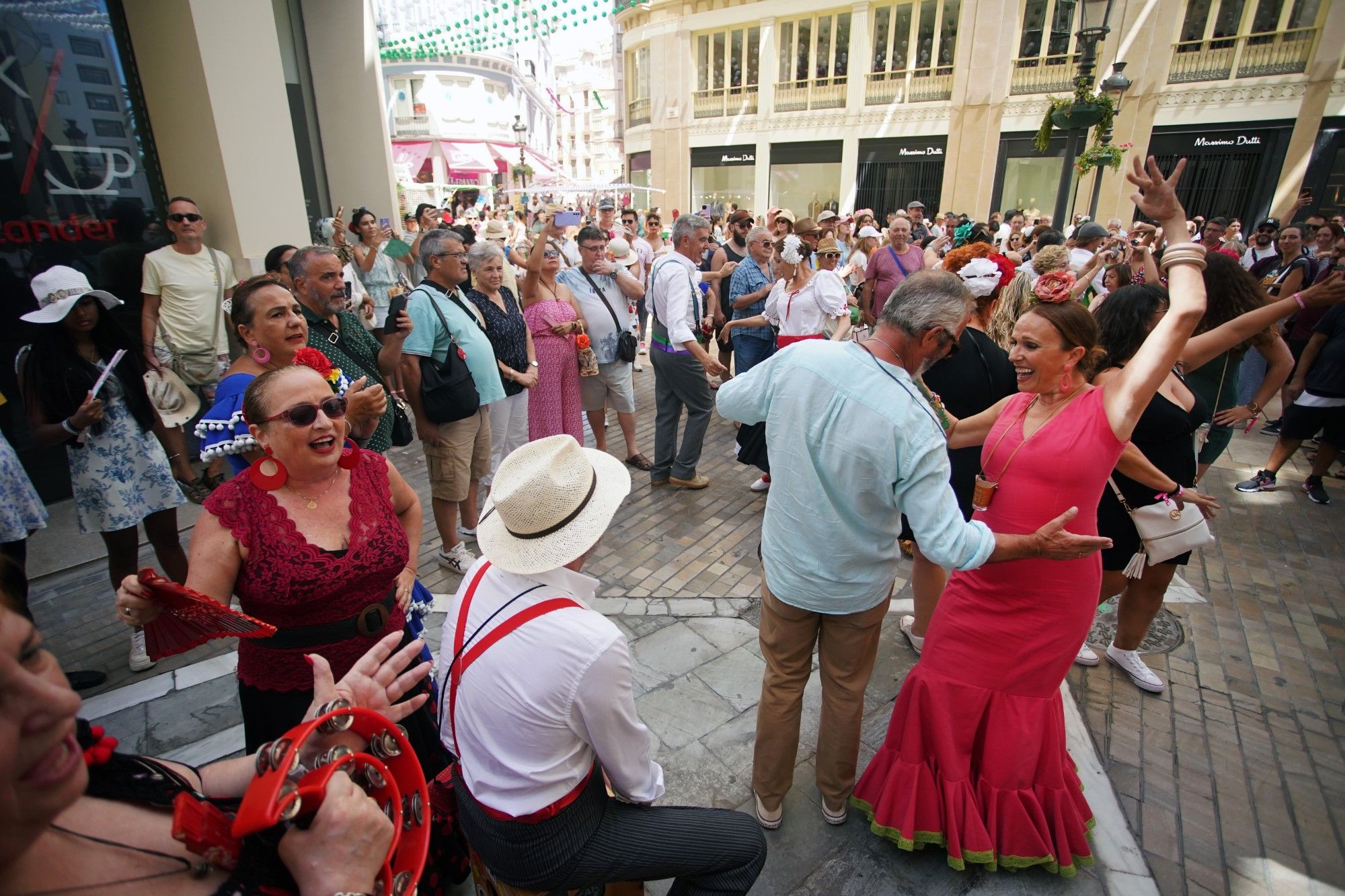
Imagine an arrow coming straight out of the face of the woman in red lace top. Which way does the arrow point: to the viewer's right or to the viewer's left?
to the viewer's right

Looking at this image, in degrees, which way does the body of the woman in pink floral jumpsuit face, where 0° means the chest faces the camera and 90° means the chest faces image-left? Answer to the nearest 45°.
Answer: approximately 315°

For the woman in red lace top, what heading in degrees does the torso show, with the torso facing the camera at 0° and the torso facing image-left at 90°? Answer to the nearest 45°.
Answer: approximately 315°

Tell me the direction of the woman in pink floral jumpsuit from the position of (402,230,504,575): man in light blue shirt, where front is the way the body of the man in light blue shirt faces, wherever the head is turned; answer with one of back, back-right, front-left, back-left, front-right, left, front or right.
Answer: front-left

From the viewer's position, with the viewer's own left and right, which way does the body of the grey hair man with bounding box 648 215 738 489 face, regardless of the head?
facing to the right of the viewer

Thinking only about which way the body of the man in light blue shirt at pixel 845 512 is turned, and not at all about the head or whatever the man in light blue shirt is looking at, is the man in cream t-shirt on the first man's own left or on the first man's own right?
on the first man's own left

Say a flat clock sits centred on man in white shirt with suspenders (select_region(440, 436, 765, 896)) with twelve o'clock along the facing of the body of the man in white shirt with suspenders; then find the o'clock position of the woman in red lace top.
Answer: The woman in red lace top is roughly at 9 o'clock from the man in white shirt with suspenders.

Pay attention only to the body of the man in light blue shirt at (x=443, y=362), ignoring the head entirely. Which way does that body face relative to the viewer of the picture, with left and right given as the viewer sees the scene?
facing to the right of the viewer

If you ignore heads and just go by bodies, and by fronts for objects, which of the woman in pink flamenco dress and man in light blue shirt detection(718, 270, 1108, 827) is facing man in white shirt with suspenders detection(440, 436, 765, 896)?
the woman in pink flamenco dress

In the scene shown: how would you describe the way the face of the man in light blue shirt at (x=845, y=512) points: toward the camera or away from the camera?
away from the camera

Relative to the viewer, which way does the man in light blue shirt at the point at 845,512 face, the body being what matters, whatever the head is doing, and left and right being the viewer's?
facing away from the viewer and to the right of the viewer
